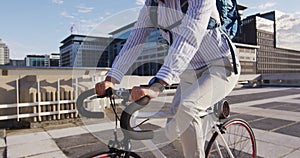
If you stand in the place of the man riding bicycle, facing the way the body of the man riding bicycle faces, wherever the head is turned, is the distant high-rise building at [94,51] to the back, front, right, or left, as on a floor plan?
right

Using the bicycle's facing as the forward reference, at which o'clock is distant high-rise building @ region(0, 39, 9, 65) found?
The distant high-rise building is roughly at 3 o'clock from the bicycle.

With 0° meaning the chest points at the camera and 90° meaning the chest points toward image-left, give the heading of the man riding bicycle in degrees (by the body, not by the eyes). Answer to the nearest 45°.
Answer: approximately 45°

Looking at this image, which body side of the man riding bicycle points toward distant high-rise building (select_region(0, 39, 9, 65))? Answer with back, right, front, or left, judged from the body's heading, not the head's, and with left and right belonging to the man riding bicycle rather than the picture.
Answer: right

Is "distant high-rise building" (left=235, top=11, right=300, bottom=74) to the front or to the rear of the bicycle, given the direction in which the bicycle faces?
to the rear

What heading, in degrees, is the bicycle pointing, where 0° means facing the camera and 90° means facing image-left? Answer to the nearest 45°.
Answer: approximately 45°

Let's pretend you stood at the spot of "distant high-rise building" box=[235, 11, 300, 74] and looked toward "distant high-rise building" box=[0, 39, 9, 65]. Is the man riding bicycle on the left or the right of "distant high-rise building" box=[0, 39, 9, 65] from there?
left
